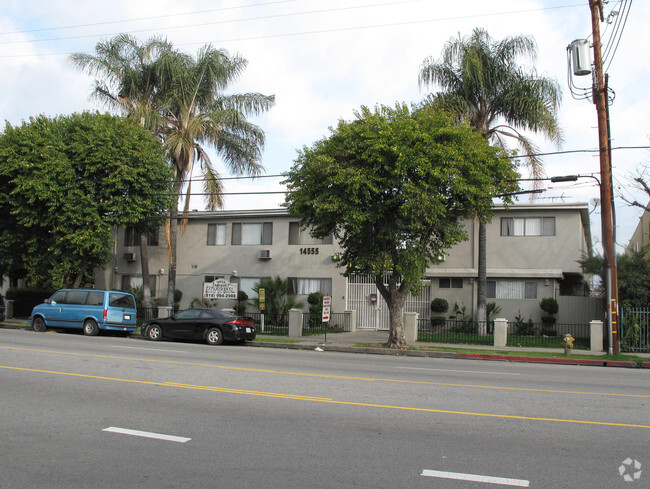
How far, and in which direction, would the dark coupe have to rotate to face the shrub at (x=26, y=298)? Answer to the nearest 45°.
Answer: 0° — it already faces it

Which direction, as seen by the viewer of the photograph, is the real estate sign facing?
facing the viewer

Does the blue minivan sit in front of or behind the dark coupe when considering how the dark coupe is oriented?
in front

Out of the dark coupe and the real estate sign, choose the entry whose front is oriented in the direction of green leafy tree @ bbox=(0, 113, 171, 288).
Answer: the dark coupe

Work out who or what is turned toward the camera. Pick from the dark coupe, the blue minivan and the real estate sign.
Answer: the real estate sign

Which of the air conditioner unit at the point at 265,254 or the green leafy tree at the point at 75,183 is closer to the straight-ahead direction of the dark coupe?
the green leafy tree

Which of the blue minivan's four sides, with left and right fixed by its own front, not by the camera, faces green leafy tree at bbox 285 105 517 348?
back

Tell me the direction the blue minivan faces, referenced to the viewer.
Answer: facing away from the viewer and to the left of the viewer

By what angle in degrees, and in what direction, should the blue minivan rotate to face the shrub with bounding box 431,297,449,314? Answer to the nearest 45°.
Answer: approximately 135° to its right

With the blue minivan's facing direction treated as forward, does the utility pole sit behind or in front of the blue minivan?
behind

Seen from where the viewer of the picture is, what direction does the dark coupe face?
facing away from the viewer and to the left of the viewer

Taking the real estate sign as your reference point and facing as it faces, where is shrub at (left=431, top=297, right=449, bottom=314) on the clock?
The shrub is roughly at 9 o'clock from the real estate sign.

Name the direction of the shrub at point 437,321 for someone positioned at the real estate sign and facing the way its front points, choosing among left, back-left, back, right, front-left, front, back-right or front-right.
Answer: left
